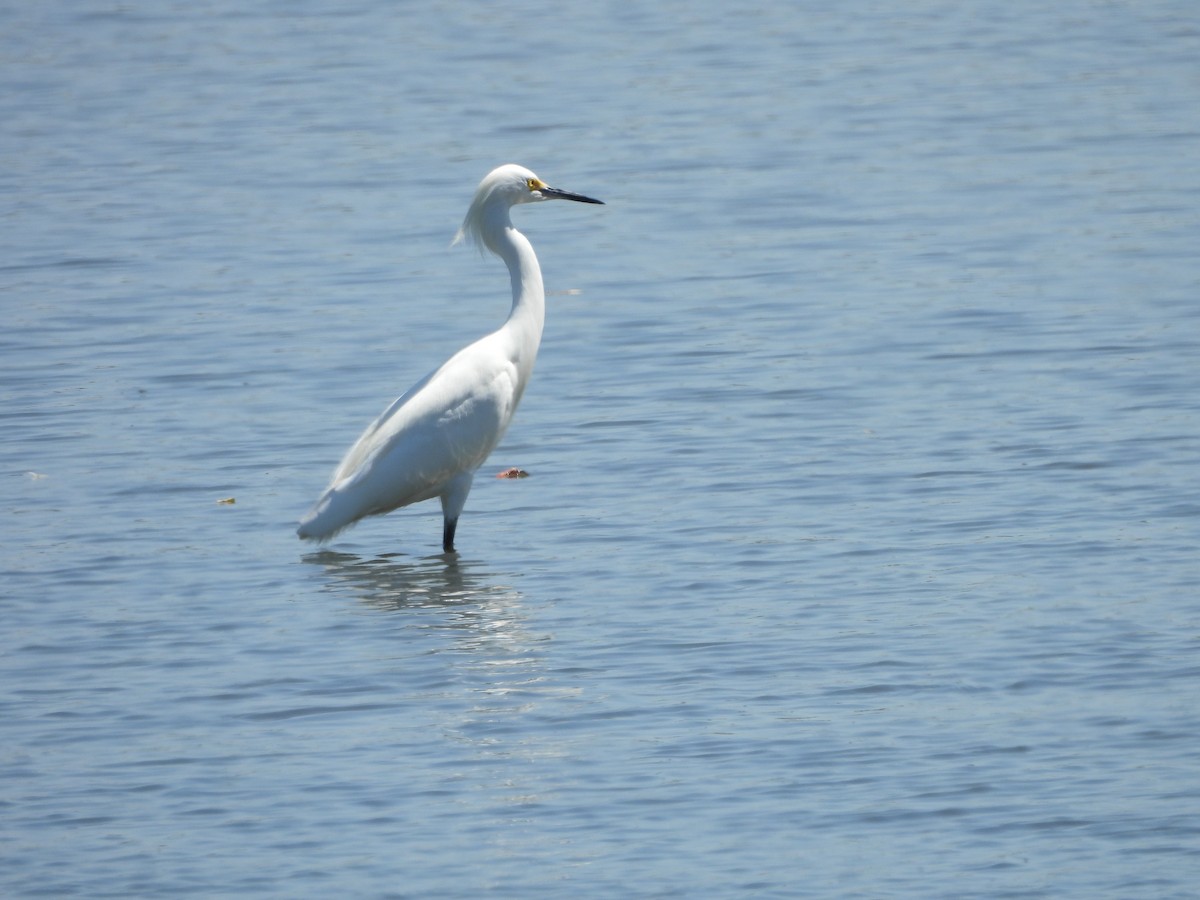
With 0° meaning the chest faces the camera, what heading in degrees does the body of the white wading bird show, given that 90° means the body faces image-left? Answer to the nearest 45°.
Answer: approximately 270°
